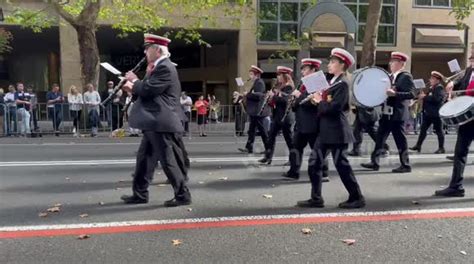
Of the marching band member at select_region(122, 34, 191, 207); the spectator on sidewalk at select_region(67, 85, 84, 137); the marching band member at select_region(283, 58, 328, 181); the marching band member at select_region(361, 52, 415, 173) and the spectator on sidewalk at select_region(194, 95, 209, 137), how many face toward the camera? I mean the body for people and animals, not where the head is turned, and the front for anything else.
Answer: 2

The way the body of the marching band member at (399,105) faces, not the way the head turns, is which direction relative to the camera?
to the viewer's left

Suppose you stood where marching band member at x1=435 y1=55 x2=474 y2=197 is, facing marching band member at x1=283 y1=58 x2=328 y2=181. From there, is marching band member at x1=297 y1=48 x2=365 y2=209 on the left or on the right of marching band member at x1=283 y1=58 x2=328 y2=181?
left

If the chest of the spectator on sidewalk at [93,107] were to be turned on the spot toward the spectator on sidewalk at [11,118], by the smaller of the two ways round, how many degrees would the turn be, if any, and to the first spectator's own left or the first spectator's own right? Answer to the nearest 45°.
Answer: approximately 90° to the first spectator's own right

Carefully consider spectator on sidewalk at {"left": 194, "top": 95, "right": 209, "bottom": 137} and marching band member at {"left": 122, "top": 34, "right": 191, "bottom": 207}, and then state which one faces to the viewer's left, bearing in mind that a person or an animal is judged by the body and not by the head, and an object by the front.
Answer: the marching band member

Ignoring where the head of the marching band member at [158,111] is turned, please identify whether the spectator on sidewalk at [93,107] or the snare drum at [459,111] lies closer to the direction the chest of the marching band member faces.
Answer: the spectator on sidewalk

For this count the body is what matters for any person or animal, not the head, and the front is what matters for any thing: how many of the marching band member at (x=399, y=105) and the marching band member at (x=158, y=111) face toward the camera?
0

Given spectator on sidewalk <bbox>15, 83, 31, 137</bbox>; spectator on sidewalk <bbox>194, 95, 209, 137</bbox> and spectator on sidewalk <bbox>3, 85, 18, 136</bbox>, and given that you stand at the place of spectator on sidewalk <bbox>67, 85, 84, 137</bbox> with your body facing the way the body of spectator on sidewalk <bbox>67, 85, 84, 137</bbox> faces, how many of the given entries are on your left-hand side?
1

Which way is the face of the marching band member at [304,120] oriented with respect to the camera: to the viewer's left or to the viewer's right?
to the viewer's left

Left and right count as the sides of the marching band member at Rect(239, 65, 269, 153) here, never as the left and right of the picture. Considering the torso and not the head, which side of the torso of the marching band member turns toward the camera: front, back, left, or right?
left

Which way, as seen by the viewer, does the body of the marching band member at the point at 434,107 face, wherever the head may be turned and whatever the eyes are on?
to the viewer's left

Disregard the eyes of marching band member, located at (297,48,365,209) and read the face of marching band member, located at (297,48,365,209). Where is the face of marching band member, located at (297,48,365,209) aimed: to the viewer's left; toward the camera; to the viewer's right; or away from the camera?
to the viewer's left

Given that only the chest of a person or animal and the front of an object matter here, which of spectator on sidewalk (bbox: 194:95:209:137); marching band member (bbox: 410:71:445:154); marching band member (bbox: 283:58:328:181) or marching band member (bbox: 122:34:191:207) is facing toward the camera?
the spectator on sidewalk

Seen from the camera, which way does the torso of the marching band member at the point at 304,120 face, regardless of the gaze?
to the viewer's left

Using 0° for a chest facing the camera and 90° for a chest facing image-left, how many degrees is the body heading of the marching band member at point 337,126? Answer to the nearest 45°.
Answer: approximately 90°

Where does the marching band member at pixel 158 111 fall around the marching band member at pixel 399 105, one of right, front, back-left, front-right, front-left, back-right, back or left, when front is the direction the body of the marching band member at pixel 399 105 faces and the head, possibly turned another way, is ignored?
front-left
